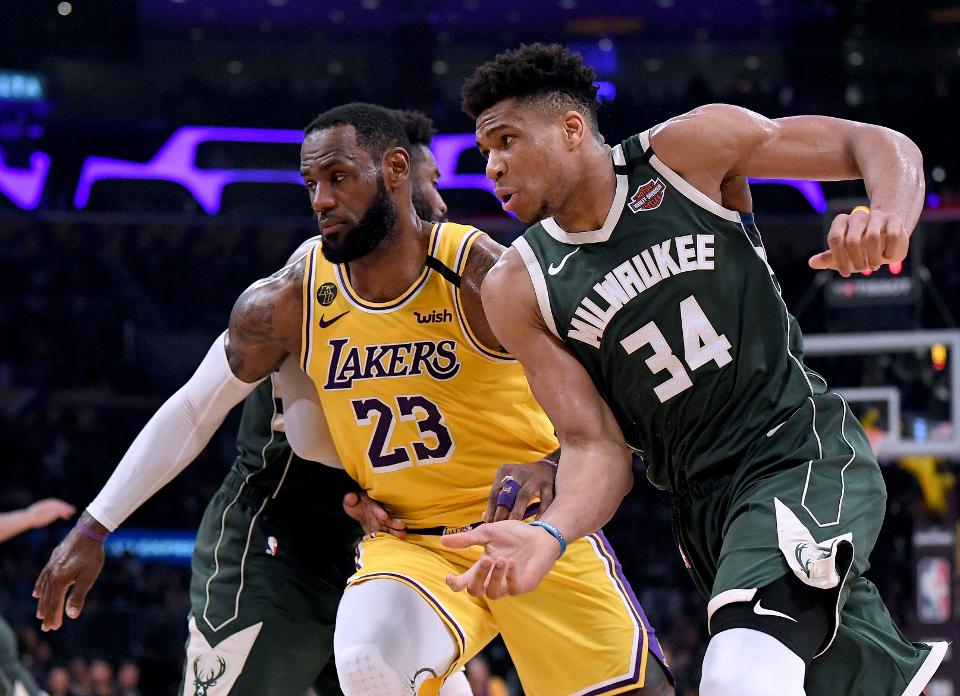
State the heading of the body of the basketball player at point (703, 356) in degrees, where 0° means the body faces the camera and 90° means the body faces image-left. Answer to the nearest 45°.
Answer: approximately 45°

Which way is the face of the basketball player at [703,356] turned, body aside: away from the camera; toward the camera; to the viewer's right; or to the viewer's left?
to the viewer's left

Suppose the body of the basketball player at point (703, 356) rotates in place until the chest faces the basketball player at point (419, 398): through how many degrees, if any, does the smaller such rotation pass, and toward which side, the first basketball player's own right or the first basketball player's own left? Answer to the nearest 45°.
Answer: approximately 90° to the first basketball player's own right

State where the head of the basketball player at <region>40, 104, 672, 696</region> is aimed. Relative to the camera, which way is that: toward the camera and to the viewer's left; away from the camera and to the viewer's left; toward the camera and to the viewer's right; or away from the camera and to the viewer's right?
toward the camera and to the viewer's left

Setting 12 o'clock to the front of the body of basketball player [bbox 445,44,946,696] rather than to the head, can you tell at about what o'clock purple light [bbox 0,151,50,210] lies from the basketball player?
The purple light is roughly at 3 o'clock from the basketball player.

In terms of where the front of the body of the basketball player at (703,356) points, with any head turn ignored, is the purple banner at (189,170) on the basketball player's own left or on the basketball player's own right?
on the basketball player's own right

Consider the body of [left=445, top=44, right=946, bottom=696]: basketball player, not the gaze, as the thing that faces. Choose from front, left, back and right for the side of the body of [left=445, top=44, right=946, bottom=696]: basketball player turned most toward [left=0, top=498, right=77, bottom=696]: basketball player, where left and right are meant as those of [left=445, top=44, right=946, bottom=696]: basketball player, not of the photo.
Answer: right
